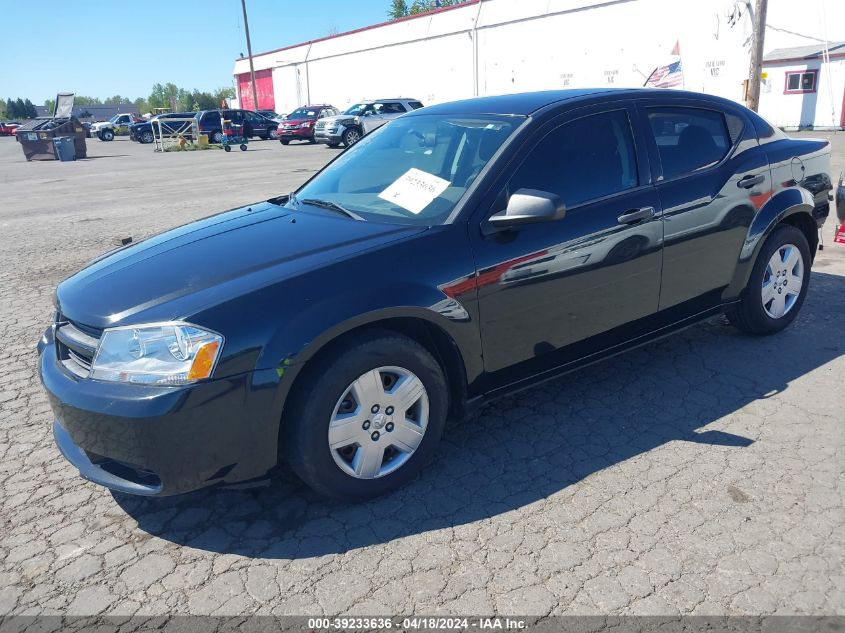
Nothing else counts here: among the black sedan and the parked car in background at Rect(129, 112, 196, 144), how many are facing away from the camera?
0

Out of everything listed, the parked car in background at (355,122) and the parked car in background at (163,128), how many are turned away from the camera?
0

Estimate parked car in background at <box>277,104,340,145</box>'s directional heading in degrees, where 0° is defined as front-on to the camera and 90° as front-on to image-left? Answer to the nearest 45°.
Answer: approximately 45°

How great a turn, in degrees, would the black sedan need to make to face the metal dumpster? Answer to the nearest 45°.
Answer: approximately 90° to its right

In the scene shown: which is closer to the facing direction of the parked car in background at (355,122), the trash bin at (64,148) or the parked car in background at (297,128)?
the trash bin

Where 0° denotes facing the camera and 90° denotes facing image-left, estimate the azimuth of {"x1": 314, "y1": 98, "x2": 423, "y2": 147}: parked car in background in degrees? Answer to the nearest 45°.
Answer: approximately 45°

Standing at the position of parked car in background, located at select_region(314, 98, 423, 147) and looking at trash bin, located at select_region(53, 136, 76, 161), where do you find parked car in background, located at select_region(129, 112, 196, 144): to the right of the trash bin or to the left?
right

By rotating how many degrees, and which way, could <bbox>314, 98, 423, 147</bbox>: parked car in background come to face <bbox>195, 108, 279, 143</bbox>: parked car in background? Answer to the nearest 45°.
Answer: approximately 90° to its right

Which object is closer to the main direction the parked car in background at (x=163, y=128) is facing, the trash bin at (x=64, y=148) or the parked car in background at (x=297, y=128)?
the trash bin

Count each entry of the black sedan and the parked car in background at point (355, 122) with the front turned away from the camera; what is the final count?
0

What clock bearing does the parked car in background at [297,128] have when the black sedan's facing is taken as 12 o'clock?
The parked car in background is roughly at 4 o'clock from the black sedan.

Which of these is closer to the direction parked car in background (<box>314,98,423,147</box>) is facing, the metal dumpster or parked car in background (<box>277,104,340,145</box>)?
the metal dumpster

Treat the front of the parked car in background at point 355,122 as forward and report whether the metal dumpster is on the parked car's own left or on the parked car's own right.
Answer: on the parked car's own right

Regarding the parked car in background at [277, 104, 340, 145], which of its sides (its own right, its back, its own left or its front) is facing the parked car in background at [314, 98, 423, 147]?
left
